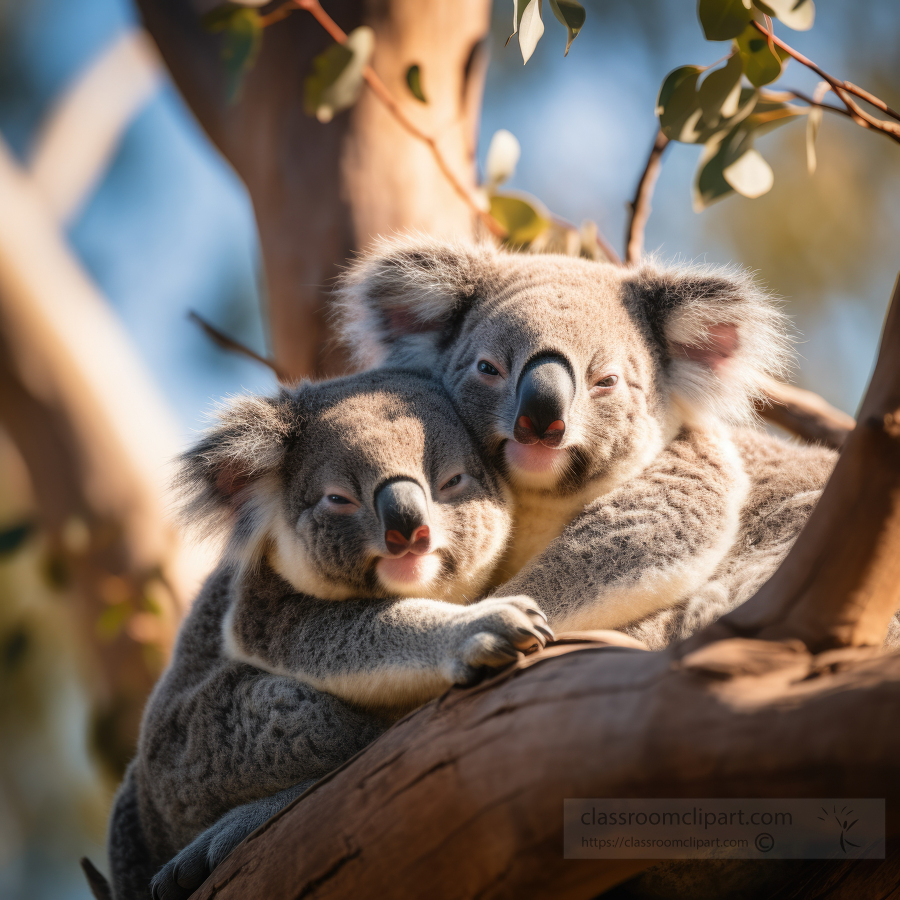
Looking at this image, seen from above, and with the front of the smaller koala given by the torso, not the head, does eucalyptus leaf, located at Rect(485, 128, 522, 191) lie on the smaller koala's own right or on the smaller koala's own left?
on the smaller koala's own left

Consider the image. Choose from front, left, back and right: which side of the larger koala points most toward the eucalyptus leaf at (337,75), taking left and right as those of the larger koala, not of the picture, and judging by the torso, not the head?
right

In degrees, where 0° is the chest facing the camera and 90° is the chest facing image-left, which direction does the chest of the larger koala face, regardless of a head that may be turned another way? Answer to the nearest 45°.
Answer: approximately 45°

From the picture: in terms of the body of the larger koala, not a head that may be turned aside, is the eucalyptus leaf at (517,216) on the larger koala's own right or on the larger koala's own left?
on the larger koala's own right

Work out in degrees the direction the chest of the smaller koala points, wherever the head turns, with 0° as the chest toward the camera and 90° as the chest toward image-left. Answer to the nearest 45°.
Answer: approximately 315°

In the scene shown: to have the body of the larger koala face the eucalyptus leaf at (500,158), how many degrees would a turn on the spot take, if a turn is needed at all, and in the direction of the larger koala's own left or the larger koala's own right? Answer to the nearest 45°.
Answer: approximately 135° to the larger koala's own right
